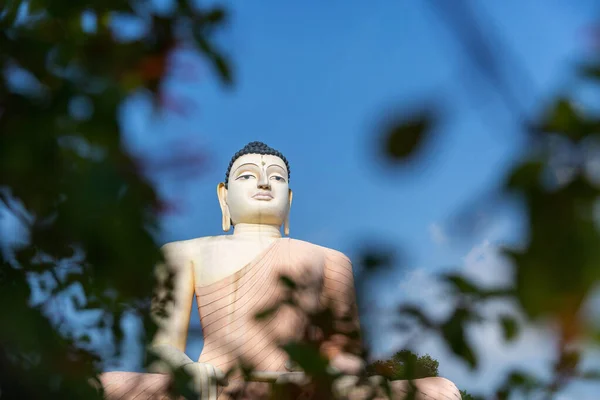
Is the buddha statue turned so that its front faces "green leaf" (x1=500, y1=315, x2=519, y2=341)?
yes

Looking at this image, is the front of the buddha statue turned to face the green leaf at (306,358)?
yes

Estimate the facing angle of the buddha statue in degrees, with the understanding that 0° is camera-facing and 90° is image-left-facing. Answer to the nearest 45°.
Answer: approximately 0°

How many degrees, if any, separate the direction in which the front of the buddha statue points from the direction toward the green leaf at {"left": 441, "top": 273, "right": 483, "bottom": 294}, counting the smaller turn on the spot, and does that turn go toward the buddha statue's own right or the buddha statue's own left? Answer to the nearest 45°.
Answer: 0° — it already faces it

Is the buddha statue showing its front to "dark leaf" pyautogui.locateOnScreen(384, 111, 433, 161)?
yes
